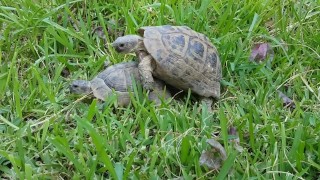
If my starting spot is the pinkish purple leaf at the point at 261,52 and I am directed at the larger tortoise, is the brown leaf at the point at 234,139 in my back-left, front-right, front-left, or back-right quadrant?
front-left

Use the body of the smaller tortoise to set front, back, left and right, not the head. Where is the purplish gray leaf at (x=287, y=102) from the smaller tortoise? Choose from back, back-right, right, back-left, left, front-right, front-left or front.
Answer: back

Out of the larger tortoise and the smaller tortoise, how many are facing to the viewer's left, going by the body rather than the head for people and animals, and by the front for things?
2

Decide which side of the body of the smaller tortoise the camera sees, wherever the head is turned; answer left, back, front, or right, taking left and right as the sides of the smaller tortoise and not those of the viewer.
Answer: left

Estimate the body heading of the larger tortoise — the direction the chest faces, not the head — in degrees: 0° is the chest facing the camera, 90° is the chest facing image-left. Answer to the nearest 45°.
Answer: approximately 90°

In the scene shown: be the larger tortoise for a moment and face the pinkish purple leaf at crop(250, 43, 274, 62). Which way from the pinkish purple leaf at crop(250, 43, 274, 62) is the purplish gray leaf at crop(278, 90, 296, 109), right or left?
right

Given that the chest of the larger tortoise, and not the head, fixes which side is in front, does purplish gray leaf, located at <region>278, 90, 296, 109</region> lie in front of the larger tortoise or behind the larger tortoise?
behind

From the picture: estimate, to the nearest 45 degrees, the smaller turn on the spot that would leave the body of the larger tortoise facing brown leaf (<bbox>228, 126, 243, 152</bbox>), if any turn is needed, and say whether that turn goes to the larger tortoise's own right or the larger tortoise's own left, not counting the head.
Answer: approximately 135° to the larger tortoise's own left

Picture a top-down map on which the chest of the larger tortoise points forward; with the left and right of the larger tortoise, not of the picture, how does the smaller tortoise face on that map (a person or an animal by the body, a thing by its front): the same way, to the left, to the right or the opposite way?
the same way
